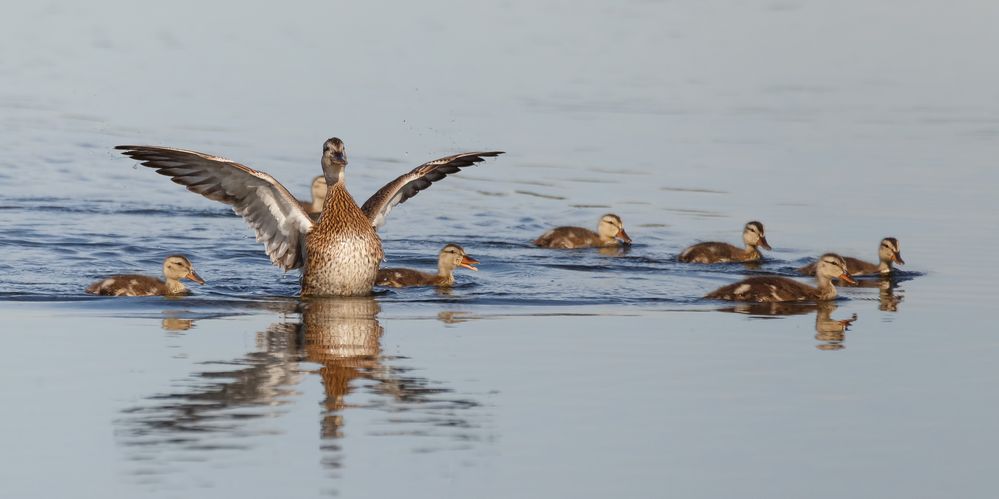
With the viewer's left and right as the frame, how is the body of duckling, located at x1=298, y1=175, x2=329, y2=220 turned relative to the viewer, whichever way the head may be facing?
facing to the right of the viewer

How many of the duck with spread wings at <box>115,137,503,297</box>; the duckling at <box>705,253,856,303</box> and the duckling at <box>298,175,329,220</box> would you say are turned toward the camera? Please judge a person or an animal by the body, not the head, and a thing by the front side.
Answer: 1

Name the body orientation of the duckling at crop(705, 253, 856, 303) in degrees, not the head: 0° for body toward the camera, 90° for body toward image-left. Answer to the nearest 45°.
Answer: approximately 270°

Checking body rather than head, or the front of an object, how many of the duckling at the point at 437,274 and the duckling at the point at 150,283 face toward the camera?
0

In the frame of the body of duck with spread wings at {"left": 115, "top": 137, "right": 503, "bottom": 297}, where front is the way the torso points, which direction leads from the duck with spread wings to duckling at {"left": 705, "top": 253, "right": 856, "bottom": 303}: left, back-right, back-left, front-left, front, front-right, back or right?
left

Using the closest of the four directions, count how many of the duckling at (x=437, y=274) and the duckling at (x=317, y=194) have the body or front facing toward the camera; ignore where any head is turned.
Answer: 0

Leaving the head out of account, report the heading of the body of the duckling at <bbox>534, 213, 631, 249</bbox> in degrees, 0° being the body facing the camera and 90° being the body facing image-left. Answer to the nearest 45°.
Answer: approximately 270°

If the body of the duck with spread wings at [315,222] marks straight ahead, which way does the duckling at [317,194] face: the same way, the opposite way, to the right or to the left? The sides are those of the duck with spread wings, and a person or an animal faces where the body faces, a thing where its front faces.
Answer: to the left
